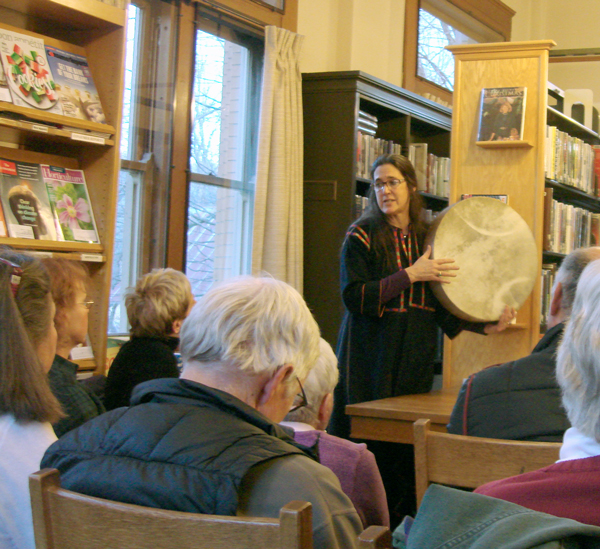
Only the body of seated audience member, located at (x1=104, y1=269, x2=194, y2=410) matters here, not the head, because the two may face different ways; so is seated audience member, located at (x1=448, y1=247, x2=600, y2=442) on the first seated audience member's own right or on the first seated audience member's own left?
on the first seated audience member's own right

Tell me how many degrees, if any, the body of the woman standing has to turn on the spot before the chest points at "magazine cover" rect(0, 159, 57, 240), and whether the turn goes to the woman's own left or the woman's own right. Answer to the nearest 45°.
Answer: approximately 135° to the woman's own right

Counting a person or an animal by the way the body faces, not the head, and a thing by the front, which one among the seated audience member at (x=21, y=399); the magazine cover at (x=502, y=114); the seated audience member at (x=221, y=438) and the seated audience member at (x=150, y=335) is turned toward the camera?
the magazine cover

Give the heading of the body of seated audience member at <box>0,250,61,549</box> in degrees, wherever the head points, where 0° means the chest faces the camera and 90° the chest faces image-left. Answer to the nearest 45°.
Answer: approximately 225°

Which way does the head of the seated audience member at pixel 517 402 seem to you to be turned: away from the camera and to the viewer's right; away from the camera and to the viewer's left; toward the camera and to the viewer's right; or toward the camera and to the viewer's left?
away from the camera and to the viewer's left

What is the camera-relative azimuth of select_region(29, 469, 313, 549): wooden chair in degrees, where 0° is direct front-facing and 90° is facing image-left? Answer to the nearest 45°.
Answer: approximately 225°

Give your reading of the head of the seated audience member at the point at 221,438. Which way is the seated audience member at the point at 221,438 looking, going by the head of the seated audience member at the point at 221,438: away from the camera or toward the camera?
away from the camera

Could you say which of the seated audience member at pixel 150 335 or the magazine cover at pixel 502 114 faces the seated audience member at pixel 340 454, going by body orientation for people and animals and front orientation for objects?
the magazine cover

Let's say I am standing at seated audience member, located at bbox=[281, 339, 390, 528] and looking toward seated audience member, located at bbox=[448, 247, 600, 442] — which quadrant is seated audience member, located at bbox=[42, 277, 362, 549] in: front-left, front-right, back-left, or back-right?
back-right

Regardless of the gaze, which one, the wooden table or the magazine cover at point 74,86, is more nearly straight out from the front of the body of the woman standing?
the wooden table

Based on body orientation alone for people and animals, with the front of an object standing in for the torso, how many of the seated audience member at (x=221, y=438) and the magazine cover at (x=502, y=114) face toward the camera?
1

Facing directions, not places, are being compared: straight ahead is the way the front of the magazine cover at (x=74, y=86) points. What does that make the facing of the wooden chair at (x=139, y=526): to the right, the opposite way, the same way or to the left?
to the left

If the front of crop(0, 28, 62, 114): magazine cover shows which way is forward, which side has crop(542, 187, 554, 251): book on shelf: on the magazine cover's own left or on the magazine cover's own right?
on the magazine cover's own left

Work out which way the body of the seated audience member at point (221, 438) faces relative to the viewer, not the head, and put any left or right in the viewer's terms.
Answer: facing away from the viewer and to the right of the viewer

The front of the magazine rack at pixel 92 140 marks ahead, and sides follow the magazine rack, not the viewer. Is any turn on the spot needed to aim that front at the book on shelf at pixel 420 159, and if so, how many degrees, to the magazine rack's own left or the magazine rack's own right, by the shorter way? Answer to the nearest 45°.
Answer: approximately 90° to the magazine rack's own left

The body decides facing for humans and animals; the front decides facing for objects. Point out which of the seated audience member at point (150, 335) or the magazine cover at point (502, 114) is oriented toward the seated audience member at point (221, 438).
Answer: the magazine cover
